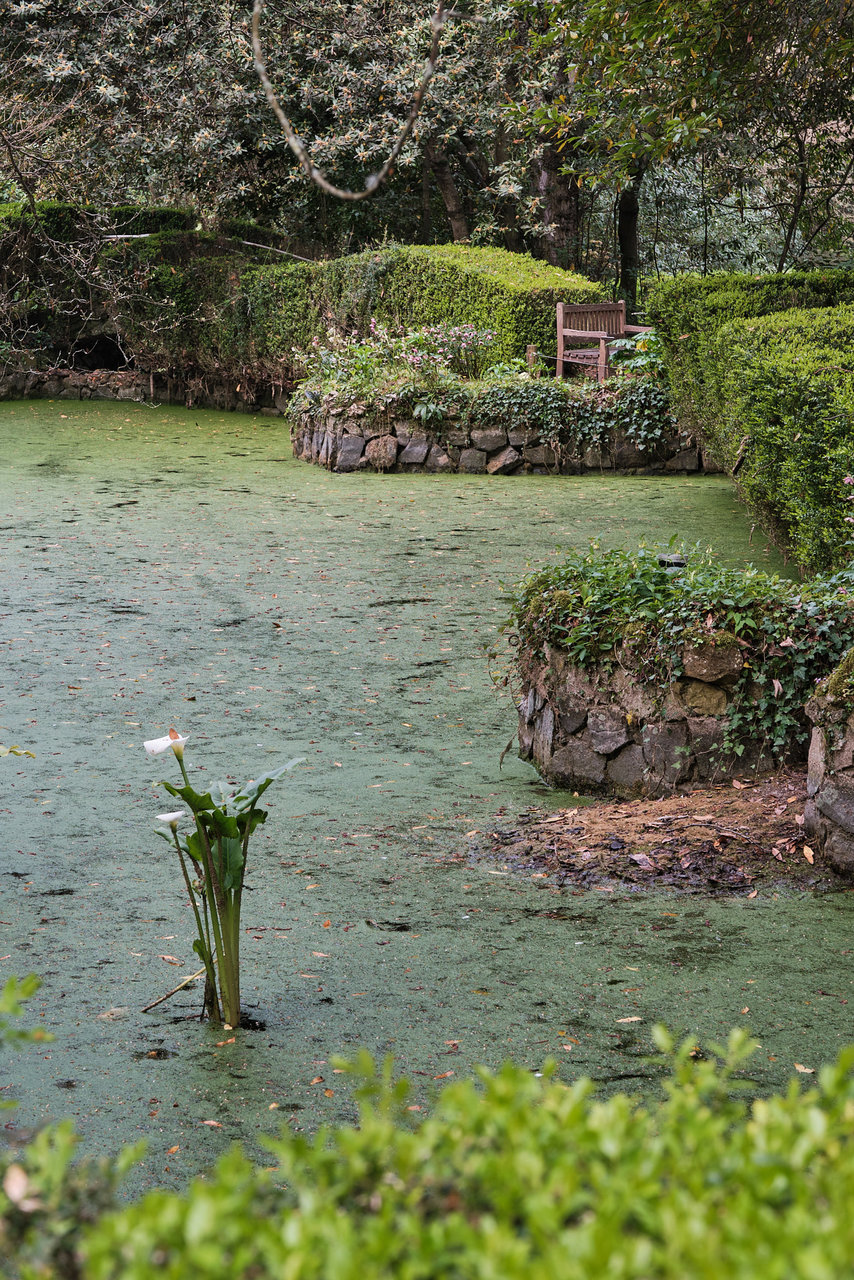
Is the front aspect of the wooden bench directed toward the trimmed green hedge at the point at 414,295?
no

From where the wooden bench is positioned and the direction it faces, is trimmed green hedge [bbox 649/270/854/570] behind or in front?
in front

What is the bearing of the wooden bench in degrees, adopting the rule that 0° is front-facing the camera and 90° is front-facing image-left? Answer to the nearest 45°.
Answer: approximately 315°

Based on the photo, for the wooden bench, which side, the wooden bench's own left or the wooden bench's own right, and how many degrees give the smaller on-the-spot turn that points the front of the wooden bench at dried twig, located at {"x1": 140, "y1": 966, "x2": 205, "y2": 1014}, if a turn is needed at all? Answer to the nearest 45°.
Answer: approximately 45° to the wooden bench's own right

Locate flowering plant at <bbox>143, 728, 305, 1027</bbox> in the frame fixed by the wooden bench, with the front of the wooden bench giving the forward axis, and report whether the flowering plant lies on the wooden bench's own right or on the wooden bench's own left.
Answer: on the wooden bench's own right

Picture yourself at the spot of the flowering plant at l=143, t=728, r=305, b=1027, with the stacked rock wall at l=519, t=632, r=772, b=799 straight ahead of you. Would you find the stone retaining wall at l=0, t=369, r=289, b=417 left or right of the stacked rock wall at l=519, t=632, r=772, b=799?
left

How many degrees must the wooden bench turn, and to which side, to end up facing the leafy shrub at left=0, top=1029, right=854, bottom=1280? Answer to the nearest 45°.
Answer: approximately 45° to its right

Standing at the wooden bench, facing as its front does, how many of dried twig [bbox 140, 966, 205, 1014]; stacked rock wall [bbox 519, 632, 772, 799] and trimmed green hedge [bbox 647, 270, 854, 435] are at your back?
0

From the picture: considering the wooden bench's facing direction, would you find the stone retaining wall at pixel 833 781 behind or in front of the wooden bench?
in front
